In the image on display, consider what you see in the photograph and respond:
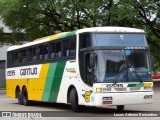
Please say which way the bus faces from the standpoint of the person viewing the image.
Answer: facing the viewer and to the right of the viewer

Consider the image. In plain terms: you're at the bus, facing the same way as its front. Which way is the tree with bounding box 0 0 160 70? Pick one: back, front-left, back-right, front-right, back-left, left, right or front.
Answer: back-left
